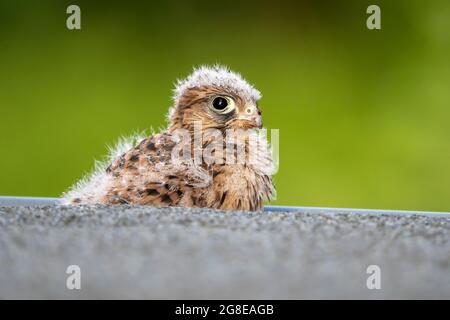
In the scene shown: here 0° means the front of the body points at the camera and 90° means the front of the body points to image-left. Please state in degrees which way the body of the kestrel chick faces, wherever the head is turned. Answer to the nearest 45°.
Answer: approximately 270°
